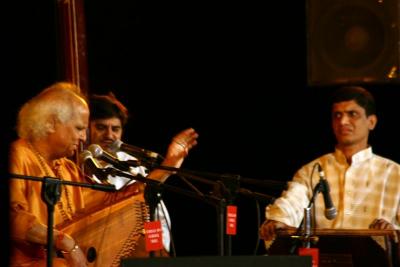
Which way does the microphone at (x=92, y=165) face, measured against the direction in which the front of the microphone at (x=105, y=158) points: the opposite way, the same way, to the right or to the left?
the same way

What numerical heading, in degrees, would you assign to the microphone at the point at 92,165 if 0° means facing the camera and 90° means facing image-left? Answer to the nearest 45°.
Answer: approximately 90°

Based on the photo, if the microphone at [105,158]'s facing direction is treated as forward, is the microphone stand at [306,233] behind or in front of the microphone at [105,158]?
behind

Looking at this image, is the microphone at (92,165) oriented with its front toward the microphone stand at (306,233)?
no

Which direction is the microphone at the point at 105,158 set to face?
to the viewer's left
